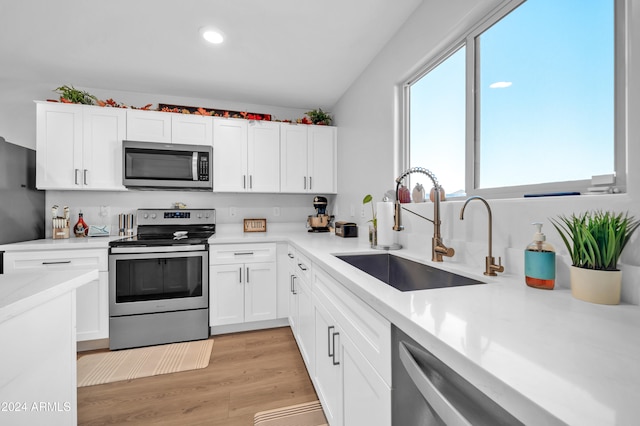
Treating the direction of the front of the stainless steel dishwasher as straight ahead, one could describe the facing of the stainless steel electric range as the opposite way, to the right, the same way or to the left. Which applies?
to the left

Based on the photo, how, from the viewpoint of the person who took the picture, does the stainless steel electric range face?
facing the viewer

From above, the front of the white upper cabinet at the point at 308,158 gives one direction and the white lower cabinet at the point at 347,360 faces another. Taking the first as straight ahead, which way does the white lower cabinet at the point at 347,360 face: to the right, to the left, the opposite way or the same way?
to the right

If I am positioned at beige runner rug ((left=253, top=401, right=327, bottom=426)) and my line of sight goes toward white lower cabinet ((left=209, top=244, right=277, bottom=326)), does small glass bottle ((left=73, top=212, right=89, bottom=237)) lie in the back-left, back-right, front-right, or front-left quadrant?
front-left

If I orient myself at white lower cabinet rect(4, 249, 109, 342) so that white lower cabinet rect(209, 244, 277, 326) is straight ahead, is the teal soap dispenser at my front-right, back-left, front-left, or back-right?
front-right

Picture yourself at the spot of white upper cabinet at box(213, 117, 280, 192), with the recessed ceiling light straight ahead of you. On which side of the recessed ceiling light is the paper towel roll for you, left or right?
left

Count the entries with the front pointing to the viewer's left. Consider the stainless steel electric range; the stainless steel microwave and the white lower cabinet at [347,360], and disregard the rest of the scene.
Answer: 1

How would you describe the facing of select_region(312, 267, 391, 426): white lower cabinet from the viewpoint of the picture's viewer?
facing to the left of the viewer

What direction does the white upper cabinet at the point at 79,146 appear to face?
toward the camera

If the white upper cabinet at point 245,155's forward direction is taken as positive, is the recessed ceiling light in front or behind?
in front

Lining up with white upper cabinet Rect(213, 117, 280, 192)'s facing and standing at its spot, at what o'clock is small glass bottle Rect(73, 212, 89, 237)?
The small glass bottle is roughly at 3 o'clock from the white upper cabinet.

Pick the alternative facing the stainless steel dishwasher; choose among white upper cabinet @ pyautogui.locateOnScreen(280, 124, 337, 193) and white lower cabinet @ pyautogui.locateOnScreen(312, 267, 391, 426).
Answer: the white upper cabinet

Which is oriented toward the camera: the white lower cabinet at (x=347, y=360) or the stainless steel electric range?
the stainless steel electric range

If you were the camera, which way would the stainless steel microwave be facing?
facing the viewer
